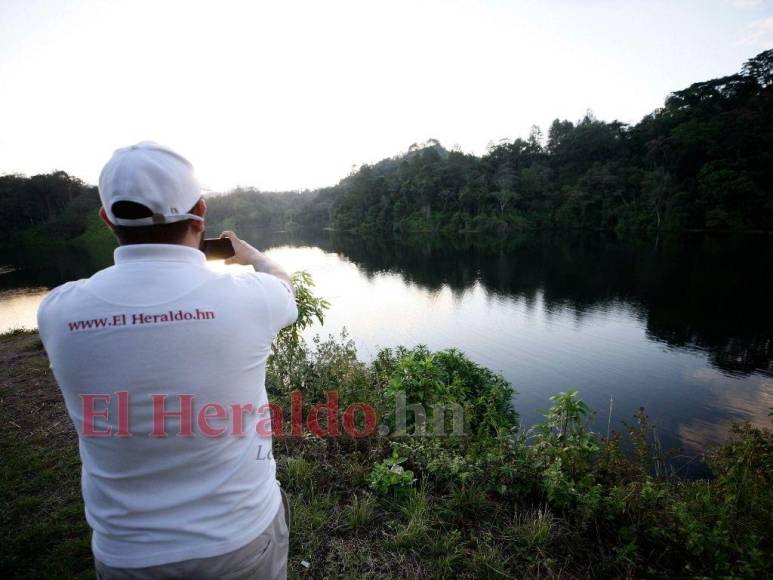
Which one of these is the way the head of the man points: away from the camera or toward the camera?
away from the camera

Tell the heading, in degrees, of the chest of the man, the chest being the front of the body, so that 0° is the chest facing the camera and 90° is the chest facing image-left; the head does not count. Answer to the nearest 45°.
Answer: approximately 180°

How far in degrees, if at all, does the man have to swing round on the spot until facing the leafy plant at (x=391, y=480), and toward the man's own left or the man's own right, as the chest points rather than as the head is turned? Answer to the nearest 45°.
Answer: approximately 45° to the man's own right
